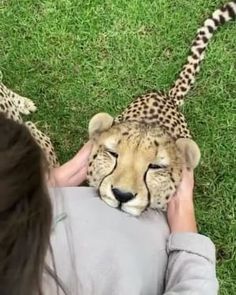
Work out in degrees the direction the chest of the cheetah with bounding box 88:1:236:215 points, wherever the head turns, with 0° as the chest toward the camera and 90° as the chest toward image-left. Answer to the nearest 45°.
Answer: approximately 0°

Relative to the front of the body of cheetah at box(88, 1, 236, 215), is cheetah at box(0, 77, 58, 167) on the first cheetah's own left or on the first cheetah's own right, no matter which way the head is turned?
on the first cheetah's own right

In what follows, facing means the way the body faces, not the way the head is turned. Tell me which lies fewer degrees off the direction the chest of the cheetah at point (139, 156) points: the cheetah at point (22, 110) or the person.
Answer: the person

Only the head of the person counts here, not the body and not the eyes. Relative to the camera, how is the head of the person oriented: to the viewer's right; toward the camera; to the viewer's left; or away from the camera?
away from the camera
